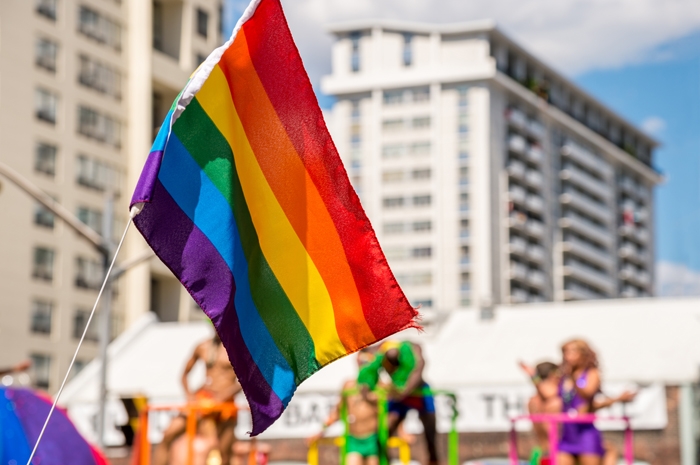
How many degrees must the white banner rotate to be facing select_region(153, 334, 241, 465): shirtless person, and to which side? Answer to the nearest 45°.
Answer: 0° — it already faces them

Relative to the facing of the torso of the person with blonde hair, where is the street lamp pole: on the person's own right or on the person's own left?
on the person's own right

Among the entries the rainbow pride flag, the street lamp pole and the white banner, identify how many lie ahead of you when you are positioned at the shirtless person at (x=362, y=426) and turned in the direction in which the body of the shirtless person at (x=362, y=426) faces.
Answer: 1

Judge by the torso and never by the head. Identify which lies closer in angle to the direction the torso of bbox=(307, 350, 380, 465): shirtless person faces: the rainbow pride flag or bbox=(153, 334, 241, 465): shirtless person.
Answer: the rainbow pride flag

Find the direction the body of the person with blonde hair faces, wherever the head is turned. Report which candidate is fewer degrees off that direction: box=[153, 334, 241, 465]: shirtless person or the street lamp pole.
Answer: the shirtless person

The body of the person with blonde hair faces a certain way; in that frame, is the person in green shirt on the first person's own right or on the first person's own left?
on the first person's own right

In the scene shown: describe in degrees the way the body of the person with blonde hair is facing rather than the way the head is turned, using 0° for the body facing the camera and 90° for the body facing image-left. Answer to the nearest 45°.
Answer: approximately 45°

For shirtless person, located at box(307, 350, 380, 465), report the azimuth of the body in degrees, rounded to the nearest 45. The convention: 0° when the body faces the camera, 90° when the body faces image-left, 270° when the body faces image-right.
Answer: approximately 0°

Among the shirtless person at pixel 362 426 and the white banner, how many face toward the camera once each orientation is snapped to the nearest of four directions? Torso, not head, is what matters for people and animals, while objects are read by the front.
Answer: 2

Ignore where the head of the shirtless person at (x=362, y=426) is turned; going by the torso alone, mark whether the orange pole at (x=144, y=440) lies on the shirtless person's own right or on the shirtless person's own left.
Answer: on the shirtless person's own right

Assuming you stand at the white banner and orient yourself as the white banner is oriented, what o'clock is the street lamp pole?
The street lamp pole is roughly at 2 o'clock from the white banner.
